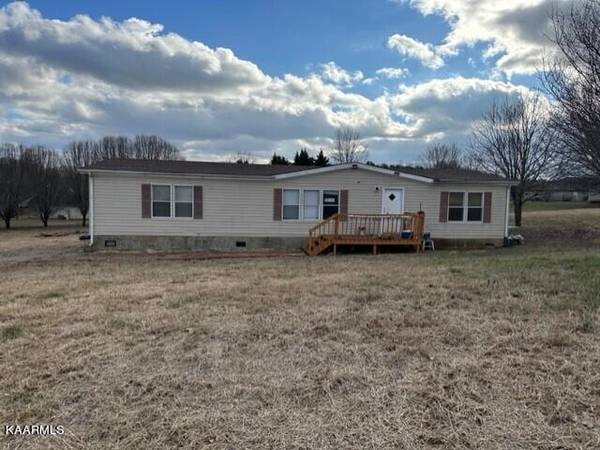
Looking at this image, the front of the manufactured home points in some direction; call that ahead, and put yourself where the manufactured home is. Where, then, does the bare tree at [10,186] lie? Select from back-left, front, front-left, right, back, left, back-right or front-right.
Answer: back-right

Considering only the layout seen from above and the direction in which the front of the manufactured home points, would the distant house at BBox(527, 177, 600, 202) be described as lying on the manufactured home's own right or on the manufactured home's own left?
on the manufactured home's own left

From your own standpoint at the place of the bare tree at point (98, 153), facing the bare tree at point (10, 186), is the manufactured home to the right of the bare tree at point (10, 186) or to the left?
left

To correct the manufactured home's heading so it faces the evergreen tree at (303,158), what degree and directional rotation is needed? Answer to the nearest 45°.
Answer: approximately 180°

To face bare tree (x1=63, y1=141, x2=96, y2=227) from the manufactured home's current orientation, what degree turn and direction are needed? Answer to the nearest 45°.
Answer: approximately 135° to its right

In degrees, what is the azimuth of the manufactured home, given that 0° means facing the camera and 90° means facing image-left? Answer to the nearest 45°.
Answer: approximately 0°

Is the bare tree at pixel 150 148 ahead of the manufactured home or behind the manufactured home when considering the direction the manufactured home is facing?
behind

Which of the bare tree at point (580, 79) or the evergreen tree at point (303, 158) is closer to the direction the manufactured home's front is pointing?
the bare tree
